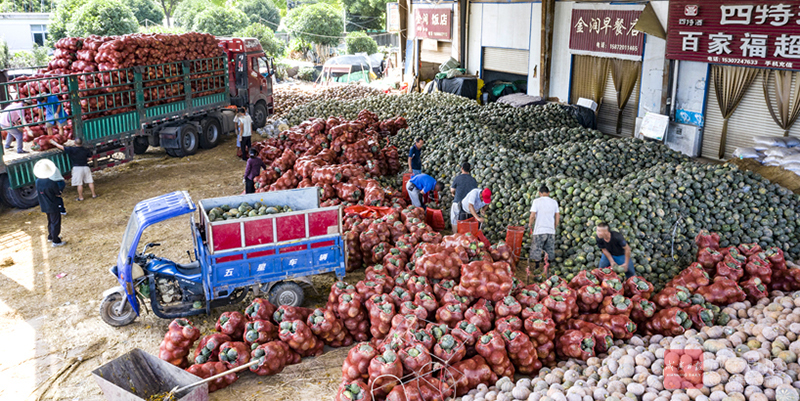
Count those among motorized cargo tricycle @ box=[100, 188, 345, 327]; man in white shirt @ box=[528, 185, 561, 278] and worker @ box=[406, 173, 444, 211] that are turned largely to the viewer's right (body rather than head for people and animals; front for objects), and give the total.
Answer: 1

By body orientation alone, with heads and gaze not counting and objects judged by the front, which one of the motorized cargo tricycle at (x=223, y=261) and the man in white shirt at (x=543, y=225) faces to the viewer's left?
the motorized cargo tricycle

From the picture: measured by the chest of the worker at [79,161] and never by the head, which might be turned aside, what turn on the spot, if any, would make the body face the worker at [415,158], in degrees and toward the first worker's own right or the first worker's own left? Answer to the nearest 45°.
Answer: approximately 135° to the first worker's own right

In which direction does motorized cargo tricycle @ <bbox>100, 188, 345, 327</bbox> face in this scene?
to the viewer's left

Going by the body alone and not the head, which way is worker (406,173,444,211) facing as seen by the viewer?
to the viewer's right

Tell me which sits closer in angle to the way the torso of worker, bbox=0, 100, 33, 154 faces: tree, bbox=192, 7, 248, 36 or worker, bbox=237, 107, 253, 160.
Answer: the worker

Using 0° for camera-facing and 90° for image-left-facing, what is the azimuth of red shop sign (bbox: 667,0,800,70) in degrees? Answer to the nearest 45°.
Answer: approximately 45°
